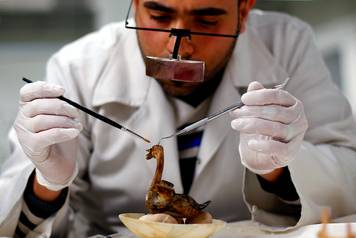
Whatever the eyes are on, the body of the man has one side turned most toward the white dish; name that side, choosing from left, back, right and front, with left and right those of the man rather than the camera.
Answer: front

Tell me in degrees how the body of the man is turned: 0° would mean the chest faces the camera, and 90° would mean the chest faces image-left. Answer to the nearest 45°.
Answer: approximately 0°
